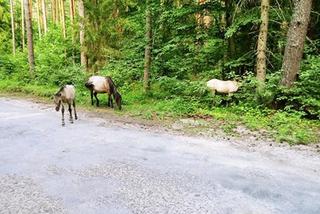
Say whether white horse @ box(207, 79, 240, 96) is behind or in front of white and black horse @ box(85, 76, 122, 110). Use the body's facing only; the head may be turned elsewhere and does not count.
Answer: in front

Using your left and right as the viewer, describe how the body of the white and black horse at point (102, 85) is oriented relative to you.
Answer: facing to the right of the viewer
